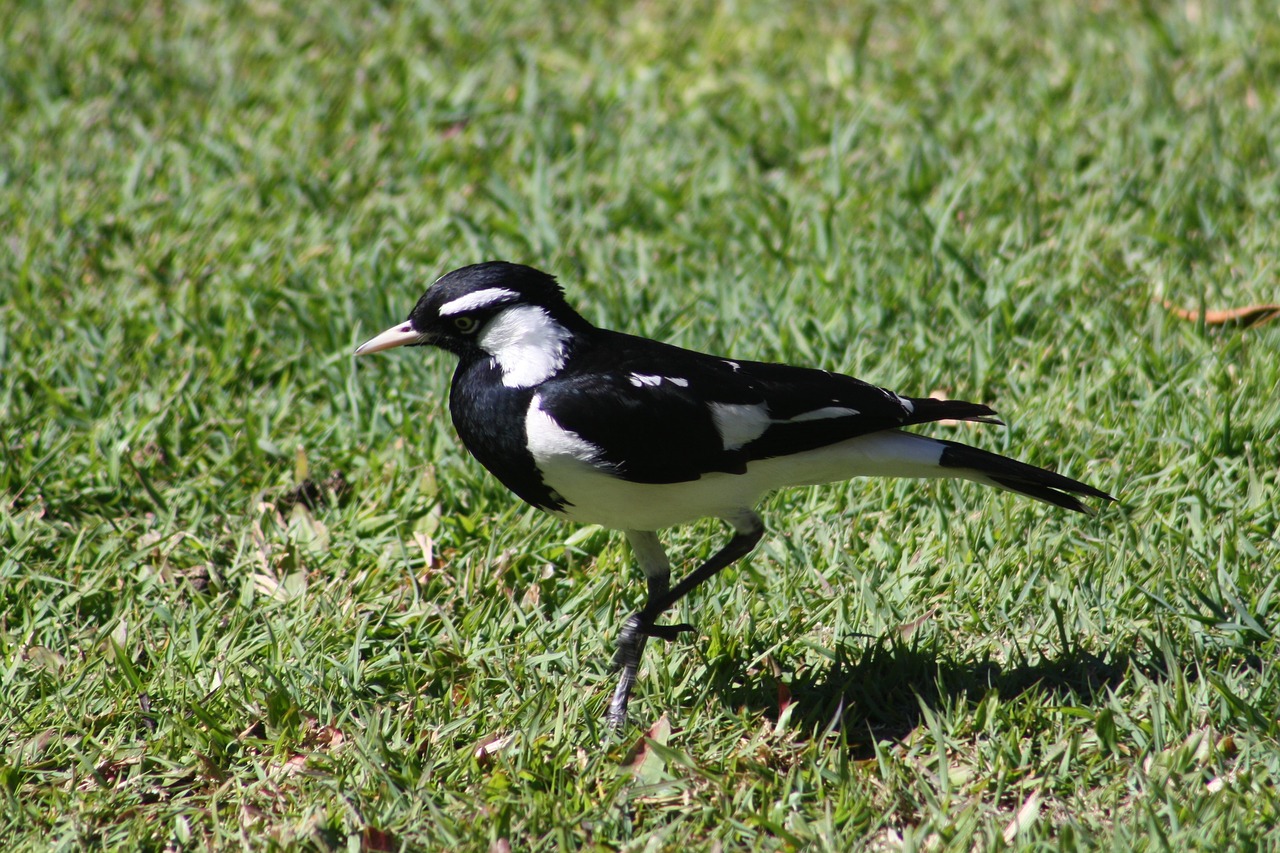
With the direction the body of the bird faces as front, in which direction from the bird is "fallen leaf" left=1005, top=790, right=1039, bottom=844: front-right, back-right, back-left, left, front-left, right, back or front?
back-left

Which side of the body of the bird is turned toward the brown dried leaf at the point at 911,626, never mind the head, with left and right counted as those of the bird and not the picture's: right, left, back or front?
back

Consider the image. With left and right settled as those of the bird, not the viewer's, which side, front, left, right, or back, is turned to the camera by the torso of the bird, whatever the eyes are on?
left

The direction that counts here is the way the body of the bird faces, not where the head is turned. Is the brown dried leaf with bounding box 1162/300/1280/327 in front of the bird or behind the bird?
behind
